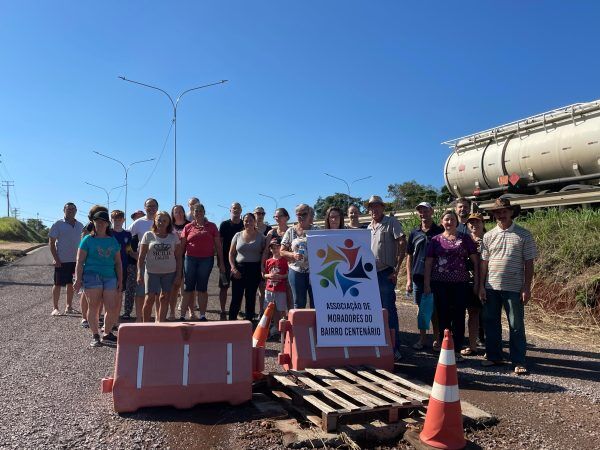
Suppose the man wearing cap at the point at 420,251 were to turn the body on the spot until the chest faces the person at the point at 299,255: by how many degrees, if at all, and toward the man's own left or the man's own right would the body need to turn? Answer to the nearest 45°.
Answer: approximately 45° to the man's own right

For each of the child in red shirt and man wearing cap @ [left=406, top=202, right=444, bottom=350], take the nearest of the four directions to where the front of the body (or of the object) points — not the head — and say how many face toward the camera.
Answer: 2

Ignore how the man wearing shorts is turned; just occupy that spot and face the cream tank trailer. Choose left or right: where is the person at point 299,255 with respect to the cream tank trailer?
right

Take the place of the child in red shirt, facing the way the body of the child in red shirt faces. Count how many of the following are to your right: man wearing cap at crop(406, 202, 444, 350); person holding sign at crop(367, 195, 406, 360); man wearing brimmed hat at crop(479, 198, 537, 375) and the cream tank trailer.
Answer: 0

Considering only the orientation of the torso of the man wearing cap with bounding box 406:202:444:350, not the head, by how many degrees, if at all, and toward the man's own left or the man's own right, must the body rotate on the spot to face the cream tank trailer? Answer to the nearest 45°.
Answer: approximately 180°

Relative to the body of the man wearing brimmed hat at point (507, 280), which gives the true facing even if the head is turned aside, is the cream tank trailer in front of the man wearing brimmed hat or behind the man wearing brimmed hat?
behind

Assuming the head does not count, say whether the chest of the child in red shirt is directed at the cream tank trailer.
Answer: no

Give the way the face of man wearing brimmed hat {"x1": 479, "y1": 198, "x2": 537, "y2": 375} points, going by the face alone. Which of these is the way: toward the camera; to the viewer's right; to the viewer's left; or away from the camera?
toward the camera

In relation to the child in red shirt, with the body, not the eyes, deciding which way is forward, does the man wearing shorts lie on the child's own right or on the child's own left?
on the child's own right

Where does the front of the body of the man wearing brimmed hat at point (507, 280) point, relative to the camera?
toward the camera

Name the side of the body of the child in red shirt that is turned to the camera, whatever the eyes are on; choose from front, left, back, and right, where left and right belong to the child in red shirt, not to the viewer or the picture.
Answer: front

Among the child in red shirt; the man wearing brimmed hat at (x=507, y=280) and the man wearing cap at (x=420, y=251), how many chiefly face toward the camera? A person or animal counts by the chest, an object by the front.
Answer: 3

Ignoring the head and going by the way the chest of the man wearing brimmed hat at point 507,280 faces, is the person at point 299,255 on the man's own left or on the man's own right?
on the man's own right

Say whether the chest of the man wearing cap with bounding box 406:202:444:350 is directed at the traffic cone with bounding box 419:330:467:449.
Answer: yes

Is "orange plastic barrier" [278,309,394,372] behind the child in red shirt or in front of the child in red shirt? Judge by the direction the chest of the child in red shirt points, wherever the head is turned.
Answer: in front

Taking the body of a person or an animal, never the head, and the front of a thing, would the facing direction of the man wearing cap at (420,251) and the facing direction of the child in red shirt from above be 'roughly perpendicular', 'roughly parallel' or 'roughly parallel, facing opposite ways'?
roughly parallel

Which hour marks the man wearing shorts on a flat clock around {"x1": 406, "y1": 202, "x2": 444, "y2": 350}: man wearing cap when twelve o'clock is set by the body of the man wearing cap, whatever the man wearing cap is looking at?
The man wearing shorts is roughly at 3 o'clock from the man wearing cap.

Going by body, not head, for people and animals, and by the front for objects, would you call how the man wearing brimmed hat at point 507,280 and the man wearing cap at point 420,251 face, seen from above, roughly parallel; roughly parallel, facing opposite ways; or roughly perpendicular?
roughly parallel
